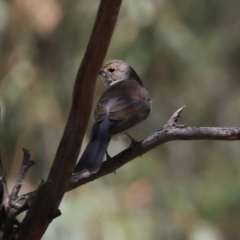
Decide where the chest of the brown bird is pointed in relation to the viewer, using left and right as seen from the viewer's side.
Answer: facing away from the viewer and to the right of the viewer

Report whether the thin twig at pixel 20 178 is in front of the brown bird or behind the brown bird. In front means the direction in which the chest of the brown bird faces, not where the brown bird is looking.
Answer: behind
